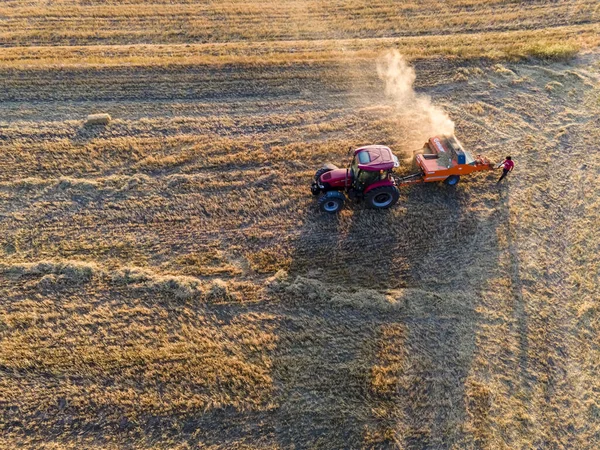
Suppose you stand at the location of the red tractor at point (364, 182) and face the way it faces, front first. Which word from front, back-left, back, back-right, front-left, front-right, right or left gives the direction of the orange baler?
back

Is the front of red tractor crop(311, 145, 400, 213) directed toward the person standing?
no

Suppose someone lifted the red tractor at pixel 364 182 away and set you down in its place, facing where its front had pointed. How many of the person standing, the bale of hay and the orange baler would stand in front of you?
1

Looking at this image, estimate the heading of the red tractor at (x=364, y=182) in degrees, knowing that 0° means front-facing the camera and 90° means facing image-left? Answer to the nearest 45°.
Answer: approximately 90°

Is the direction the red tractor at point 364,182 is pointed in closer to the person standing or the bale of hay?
the bale of hay

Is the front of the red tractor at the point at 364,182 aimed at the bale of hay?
yes
